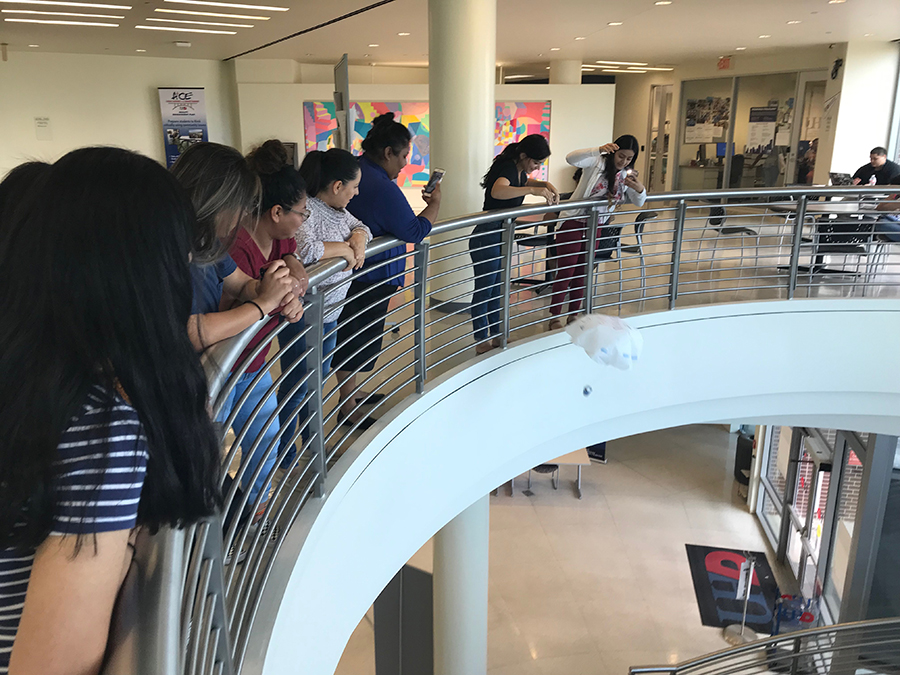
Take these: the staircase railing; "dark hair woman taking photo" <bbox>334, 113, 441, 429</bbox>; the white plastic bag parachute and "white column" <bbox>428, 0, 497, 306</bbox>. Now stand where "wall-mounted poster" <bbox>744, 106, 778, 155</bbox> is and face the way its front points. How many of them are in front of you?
4

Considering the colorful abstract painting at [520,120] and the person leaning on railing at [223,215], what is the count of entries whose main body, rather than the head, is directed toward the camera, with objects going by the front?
1

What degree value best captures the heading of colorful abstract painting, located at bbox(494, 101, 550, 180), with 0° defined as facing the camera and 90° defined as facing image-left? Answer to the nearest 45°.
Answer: approximately 0°

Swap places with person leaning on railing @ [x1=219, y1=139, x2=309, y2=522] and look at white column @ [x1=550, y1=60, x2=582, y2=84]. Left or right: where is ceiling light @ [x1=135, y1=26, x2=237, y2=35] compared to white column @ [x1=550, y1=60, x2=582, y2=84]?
left

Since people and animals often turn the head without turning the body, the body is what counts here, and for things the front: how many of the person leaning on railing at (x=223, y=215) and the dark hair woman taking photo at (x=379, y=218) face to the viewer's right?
2

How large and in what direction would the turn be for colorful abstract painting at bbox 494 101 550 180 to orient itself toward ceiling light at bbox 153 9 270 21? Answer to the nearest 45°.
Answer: approximately 45° to its right

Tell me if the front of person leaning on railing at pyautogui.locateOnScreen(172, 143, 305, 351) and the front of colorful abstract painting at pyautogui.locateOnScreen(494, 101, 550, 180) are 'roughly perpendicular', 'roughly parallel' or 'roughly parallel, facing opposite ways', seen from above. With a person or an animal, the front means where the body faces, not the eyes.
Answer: roughly perpendicular

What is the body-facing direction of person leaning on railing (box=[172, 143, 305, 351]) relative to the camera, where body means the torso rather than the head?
to the viewer's right

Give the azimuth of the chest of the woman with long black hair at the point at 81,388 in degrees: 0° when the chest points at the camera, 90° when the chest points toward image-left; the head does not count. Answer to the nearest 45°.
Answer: approximately 225°

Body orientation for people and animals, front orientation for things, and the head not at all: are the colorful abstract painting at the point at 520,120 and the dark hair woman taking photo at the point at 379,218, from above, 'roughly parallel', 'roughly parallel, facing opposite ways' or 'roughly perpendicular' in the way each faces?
roughly perpendicular

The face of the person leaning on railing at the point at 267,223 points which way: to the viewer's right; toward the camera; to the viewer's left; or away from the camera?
to the viewer's right

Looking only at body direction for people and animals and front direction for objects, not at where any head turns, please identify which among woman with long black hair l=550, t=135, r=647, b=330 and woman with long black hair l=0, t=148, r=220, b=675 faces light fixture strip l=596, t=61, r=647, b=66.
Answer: woman with long black hair l=0, t=148, r=220, b=675

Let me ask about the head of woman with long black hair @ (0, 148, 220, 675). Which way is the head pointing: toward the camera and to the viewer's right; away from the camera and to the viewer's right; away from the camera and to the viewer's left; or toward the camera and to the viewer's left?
away from the camera and to the viewer's right

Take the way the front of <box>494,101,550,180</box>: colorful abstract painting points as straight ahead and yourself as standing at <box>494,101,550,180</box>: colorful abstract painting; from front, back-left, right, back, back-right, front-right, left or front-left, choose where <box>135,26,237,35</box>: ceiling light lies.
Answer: front-right
